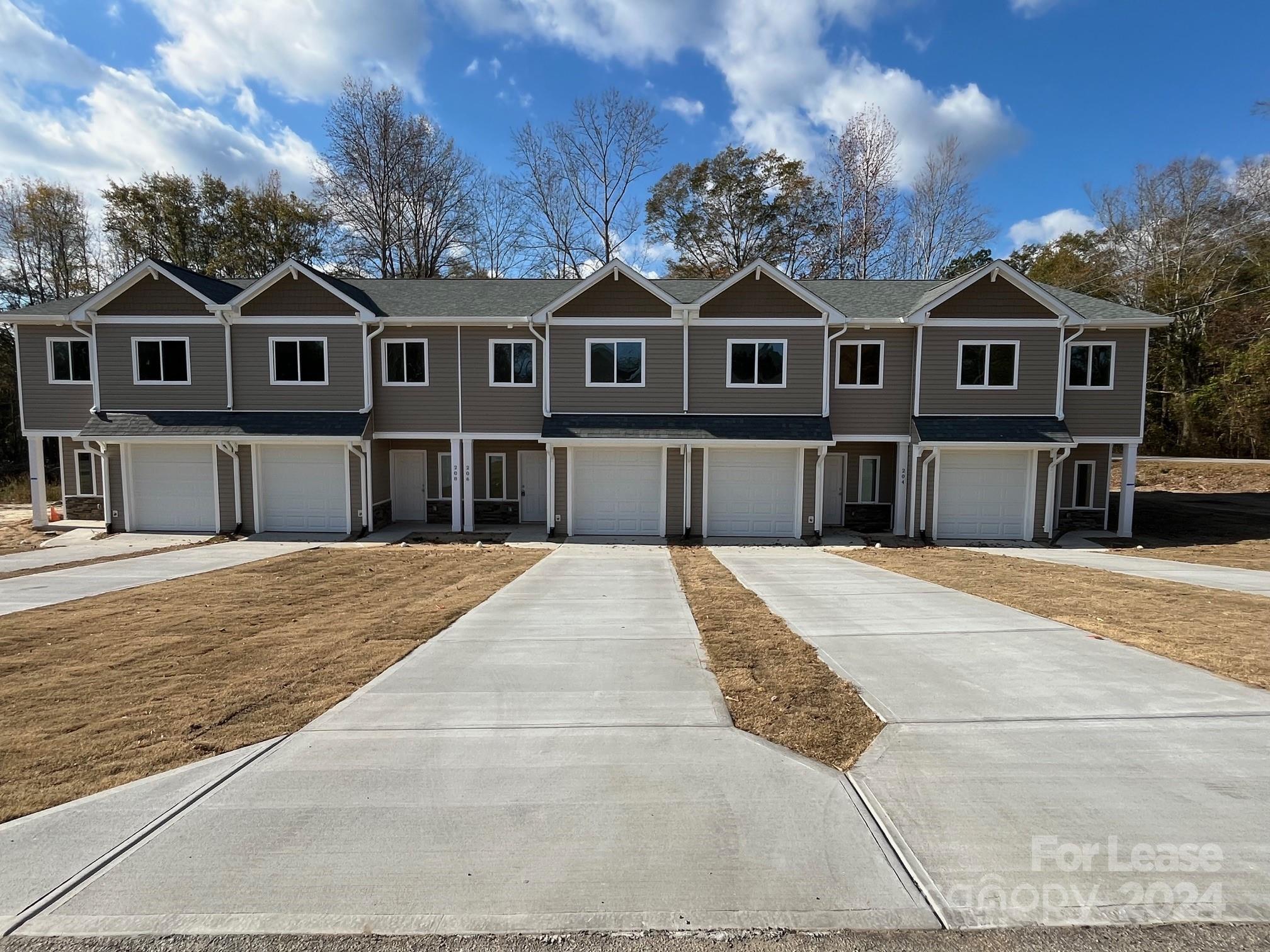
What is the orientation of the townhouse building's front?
toward the camera
